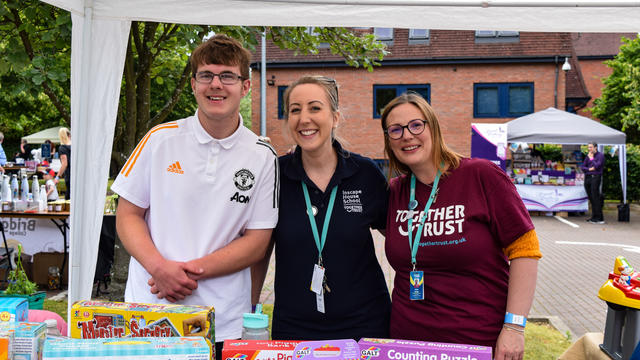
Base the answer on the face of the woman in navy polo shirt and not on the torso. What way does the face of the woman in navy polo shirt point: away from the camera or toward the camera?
toward the camera

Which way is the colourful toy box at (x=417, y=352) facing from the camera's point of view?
toward the camera

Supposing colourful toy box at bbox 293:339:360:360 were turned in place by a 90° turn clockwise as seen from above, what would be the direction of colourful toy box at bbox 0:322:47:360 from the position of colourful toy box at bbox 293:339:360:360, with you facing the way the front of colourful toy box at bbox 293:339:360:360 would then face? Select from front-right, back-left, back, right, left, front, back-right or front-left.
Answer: front

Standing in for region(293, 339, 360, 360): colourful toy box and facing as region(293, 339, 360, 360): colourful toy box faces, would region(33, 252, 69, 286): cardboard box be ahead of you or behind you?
behind

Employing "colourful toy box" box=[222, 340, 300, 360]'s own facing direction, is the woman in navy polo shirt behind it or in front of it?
behind

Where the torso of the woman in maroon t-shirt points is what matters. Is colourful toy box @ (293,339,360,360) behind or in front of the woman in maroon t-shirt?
in front

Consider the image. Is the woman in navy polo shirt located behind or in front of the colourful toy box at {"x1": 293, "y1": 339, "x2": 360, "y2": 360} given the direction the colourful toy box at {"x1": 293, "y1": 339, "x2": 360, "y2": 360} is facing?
behind

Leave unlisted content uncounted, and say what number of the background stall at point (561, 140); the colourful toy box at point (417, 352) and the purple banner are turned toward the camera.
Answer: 3

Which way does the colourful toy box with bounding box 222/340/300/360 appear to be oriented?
toward the camera

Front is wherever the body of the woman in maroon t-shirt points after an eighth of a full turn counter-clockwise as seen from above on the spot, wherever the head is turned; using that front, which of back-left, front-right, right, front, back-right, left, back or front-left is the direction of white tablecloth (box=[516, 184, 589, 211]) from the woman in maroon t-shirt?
back

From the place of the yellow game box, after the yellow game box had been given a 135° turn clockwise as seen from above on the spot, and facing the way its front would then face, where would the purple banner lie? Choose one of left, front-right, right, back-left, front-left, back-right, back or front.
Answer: right

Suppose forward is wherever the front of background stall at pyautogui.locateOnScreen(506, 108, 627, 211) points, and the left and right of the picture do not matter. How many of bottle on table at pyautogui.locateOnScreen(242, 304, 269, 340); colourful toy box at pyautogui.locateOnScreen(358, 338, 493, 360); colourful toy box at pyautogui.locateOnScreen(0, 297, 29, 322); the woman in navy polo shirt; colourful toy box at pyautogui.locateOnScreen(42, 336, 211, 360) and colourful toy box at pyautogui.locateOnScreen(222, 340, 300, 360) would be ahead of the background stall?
6
